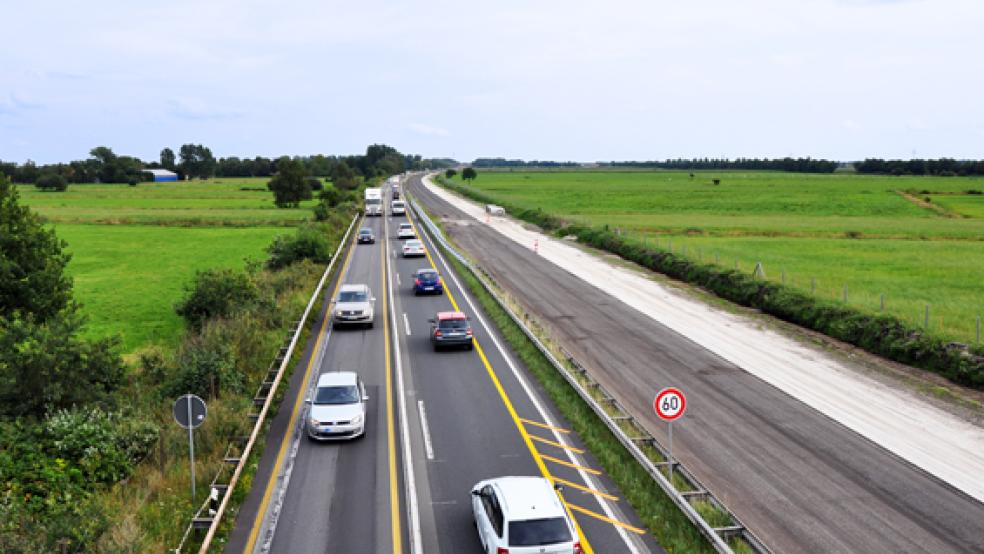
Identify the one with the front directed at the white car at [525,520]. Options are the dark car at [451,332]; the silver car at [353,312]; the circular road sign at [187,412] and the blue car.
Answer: the silver car

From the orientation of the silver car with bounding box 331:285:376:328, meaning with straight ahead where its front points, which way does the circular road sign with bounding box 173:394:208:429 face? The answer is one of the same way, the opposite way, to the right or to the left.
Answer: the opposite way

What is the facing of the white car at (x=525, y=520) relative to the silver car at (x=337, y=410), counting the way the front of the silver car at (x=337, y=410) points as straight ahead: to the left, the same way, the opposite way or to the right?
the opposite way

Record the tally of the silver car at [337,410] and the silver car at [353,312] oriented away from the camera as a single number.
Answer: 0

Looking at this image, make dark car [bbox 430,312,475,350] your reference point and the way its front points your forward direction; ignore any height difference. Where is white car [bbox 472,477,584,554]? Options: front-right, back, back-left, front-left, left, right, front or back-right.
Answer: back

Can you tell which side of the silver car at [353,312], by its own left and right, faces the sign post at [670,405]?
front

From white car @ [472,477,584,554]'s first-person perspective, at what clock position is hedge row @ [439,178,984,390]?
The hedge row is roughly at 1 o'clock from the white car.

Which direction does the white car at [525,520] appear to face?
away from the camera

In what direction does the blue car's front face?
away from the camera

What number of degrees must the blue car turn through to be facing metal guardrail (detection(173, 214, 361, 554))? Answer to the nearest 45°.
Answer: approximately 180°

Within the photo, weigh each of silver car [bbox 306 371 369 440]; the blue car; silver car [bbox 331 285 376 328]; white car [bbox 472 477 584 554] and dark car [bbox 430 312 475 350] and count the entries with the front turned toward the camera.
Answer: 2

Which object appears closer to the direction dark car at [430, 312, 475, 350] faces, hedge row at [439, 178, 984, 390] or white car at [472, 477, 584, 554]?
the hedge row

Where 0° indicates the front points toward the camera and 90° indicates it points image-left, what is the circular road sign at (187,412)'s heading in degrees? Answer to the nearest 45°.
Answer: approximately 180°

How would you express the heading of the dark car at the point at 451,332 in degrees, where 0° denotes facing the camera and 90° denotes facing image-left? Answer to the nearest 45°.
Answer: approximately 180°

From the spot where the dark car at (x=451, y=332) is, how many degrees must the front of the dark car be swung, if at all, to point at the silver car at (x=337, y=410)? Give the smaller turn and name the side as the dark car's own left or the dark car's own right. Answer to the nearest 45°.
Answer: approximately 180°

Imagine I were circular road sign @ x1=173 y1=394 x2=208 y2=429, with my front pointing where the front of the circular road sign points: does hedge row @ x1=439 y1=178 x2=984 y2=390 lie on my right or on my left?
on my right
